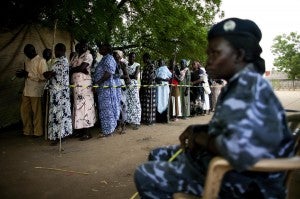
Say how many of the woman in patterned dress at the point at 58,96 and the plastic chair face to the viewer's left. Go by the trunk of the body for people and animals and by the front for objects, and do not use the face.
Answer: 2

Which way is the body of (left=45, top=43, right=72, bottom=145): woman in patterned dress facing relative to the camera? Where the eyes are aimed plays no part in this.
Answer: to the viewer's left

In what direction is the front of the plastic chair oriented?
to the viewer's left

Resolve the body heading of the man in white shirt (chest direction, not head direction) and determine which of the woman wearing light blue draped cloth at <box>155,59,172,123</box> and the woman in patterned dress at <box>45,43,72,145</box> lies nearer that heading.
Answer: the woman in patterned dress

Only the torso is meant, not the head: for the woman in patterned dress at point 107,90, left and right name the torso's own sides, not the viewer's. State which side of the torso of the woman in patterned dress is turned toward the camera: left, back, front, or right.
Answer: left

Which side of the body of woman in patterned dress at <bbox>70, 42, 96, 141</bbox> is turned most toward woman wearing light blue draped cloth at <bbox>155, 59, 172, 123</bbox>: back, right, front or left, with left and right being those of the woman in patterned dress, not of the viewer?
back

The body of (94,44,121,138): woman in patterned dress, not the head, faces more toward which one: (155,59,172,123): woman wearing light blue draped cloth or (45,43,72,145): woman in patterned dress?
the woman in patterned dress

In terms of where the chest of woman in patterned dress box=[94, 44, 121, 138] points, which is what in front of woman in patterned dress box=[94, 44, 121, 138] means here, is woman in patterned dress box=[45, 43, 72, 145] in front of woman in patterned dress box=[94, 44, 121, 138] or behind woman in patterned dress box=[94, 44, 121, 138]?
in front

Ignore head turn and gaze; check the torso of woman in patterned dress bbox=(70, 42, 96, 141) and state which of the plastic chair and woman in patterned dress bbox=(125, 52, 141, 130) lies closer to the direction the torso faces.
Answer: the plastic chair

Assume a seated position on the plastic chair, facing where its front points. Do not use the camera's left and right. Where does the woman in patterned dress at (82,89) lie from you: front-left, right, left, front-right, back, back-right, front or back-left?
front-right

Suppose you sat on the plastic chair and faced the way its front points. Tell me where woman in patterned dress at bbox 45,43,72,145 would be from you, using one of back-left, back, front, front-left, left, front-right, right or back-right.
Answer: front-right

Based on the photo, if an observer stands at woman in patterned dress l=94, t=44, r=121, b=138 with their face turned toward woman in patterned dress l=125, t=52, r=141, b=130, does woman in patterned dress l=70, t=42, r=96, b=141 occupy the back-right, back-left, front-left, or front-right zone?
back-left

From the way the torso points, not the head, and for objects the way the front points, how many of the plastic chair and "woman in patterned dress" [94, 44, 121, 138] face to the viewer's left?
2

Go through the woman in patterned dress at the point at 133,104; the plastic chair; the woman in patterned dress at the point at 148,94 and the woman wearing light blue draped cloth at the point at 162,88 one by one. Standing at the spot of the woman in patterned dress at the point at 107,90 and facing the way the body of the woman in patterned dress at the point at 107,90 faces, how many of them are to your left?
1

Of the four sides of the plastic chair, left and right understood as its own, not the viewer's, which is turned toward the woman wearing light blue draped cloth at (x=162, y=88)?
right

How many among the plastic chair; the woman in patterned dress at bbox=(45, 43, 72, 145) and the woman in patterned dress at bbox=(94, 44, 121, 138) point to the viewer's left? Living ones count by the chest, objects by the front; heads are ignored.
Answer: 3
